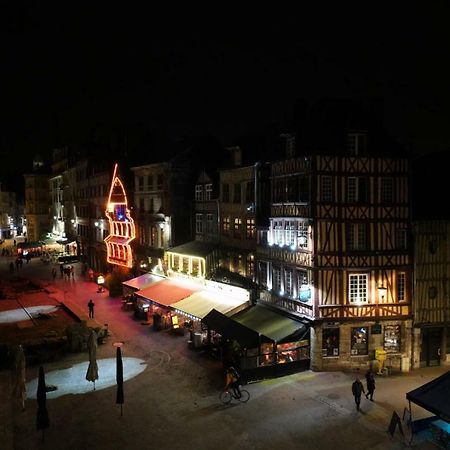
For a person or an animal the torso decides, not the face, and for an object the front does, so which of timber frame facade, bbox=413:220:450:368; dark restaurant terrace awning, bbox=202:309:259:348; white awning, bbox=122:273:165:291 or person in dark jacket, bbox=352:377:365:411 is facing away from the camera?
the person in dark jacket

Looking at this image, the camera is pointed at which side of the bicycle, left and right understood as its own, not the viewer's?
left

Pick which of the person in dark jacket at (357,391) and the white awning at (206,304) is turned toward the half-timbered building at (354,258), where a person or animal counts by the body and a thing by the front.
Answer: the person in dark jacket

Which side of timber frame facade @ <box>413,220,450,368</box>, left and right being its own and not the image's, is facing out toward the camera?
front

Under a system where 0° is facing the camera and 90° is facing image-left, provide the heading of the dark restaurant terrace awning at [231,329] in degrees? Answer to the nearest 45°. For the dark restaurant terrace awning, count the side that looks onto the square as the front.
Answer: approximately 45°

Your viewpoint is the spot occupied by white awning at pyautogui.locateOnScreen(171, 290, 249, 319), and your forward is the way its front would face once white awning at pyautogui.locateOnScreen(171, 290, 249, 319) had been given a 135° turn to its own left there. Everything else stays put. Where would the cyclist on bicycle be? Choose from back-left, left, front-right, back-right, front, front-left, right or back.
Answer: right
